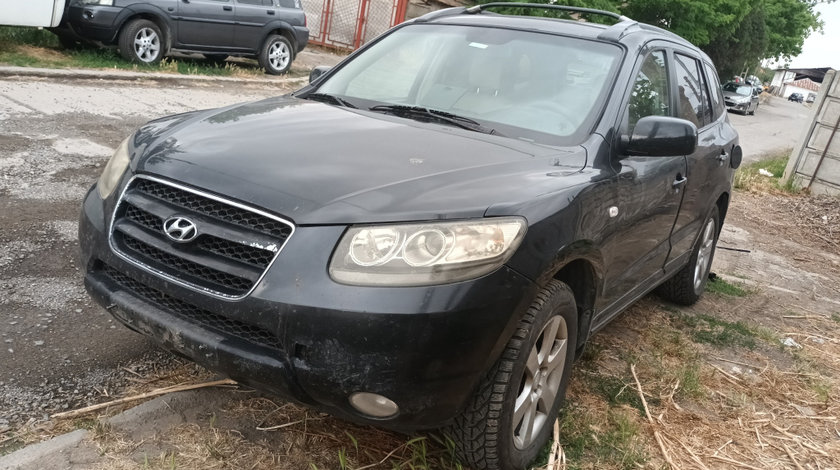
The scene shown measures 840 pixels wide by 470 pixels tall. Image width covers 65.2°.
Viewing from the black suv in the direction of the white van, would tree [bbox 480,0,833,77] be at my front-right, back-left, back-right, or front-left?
front-right

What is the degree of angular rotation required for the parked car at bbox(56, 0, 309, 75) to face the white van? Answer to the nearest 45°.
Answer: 0° — it already faces it

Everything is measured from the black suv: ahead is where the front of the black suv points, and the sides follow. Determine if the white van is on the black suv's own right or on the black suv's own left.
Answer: on the black suv's own right

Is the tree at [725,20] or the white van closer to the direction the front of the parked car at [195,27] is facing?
the white van

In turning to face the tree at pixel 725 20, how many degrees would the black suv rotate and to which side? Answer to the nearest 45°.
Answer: approximately 135° to its right

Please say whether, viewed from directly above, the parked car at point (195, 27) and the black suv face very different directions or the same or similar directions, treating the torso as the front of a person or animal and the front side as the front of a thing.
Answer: same or similar directions

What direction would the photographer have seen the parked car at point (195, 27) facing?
facing the viewer and to the left of the viewer

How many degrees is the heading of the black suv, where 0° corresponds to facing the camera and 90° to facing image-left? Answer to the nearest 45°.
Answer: approximately 45°

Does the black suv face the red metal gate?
no

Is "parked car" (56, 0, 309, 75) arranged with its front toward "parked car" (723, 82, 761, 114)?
no
